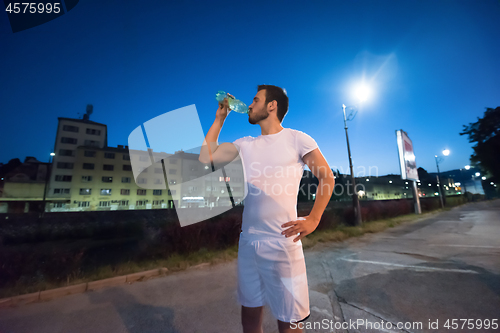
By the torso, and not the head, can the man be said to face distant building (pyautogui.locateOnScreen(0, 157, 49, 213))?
no

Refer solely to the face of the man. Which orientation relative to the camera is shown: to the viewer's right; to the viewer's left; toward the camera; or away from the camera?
to the viewer's left

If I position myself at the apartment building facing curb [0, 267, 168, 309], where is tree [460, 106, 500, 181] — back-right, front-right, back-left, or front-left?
front-left

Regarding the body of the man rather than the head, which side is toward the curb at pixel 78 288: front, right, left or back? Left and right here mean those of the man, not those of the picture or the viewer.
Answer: right

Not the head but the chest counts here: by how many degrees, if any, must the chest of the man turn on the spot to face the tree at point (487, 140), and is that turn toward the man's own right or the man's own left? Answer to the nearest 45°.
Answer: approximately 180°

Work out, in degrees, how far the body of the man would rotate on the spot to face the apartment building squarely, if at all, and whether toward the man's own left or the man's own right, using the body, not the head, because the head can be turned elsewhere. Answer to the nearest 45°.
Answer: approximately 90° to the man's own right

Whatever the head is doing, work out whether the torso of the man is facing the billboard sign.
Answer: no

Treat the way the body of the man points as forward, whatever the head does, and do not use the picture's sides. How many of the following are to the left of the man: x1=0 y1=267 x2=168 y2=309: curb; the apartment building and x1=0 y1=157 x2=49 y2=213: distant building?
0

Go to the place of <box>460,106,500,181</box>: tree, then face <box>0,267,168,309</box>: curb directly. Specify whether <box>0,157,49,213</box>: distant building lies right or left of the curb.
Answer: right

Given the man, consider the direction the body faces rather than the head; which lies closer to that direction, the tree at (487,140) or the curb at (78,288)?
the curb

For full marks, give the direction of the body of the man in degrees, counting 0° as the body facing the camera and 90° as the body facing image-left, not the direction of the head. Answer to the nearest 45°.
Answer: approximately 45°
